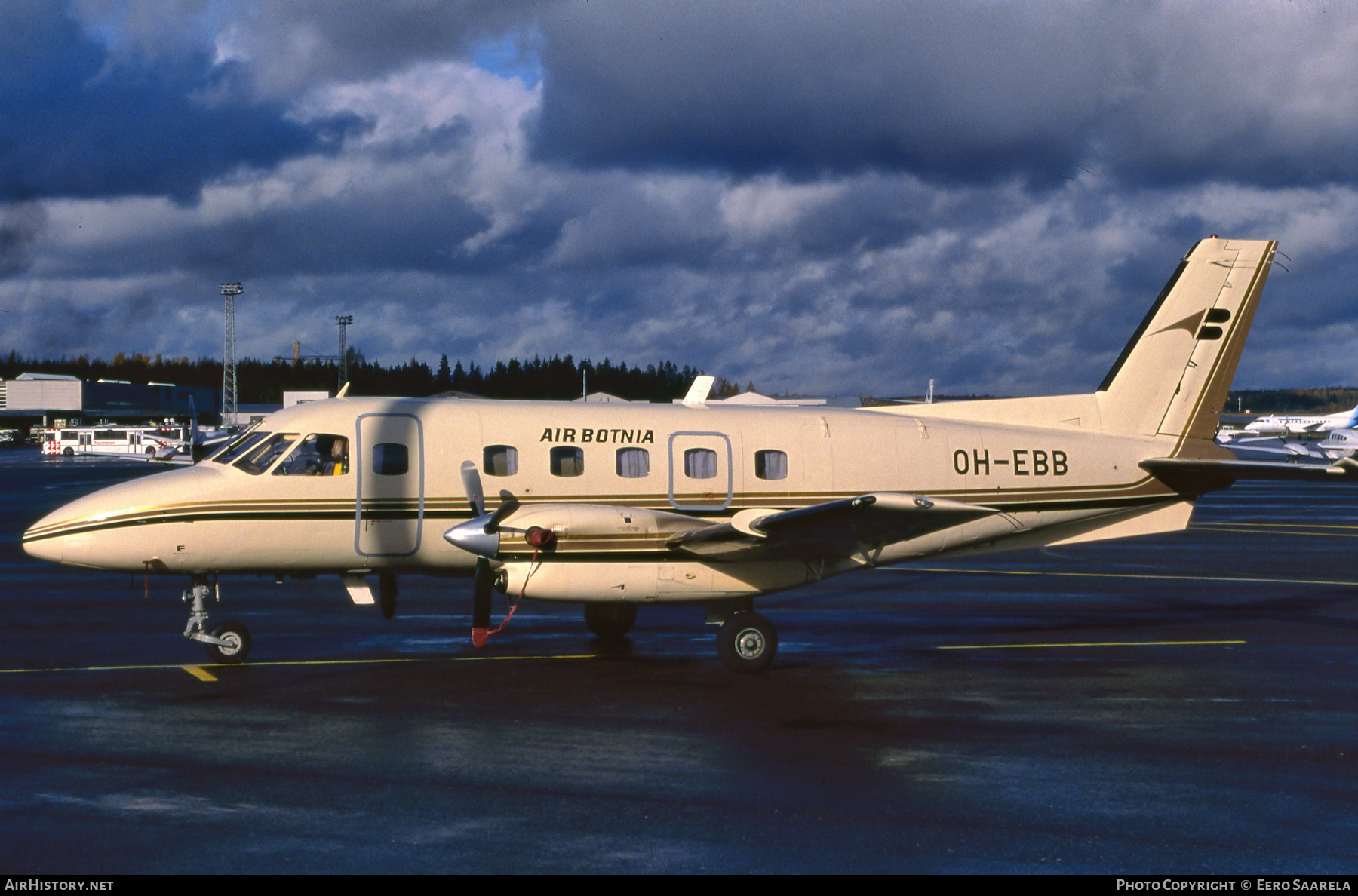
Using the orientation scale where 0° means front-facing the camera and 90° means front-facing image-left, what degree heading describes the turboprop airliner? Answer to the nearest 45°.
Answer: approximately 90°
